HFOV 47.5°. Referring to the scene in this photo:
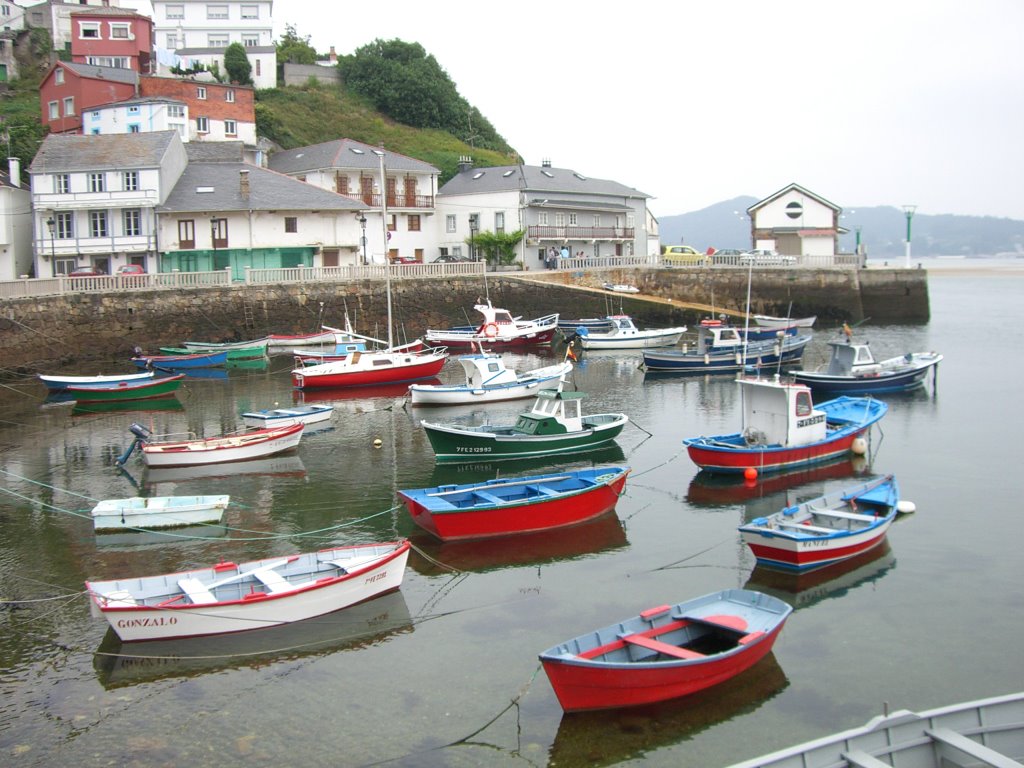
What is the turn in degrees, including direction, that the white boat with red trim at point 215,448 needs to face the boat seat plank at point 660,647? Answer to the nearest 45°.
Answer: approximately 90° to its right

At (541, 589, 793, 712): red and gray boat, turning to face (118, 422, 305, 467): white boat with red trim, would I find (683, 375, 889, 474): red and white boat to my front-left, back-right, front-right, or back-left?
front-right

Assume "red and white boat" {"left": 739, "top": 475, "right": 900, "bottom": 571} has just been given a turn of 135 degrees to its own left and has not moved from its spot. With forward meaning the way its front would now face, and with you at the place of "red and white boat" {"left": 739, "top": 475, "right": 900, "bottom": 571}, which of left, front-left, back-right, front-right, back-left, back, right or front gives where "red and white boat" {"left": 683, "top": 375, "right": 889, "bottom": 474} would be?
right

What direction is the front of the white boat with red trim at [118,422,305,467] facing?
to the viewer's right

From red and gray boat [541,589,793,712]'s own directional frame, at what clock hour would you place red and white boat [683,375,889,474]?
red and white boat [683,375,889,474] is roughly at 5 o'clock from red and gray boat [541,589,793,712].

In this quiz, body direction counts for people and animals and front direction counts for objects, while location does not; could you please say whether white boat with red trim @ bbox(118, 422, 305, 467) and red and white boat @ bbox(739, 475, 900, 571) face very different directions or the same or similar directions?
same or similar directions

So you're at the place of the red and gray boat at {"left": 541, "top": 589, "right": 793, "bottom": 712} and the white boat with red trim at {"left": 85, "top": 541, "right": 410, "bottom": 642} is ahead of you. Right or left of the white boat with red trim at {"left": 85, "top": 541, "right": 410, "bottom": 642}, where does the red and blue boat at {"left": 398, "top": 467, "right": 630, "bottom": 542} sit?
right

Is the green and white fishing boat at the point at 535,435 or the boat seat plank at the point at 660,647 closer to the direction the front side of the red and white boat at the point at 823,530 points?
the green and white fishing boat

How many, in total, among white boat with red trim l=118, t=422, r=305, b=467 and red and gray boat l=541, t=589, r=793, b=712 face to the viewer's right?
1

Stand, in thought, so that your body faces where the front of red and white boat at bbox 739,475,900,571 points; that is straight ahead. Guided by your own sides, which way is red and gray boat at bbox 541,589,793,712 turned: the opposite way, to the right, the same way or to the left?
the opposite way

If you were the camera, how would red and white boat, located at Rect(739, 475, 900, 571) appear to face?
facing away from the viewer and to the right of the viewer

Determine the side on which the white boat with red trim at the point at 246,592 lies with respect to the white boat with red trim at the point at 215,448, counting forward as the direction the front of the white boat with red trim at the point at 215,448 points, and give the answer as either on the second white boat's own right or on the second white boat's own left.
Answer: on the second white boat's own right

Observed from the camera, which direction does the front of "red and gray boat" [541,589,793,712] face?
facing the viewer and to the left of the viewer

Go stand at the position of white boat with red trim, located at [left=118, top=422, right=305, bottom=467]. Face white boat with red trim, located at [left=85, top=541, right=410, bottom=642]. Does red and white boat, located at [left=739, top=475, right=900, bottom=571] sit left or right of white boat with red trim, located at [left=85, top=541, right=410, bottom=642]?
left

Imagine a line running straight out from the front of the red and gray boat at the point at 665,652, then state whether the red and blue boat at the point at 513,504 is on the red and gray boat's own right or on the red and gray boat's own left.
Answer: on the red and gray boat's own right
